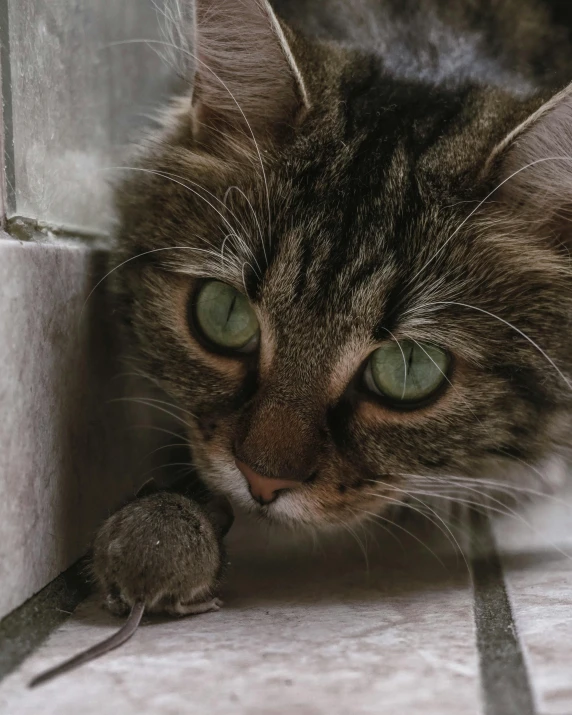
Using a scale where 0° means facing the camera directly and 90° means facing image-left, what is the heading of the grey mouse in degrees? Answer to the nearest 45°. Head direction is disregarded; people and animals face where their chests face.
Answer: approximately 225°
